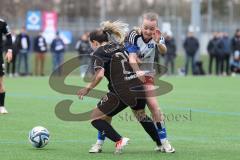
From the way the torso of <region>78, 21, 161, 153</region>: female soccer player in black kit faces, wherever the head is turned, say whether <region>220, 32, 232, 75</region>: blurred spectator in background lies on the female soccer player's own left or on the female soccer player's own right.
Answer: on the female soccer player's own right

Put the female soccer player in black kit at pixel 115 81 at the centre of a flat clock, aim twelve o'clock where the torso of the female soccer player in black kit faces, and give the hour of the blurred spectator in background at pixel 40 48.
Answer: The blurred spectator in background is roughly at 1 o'clock from the female soccer player in black kit.

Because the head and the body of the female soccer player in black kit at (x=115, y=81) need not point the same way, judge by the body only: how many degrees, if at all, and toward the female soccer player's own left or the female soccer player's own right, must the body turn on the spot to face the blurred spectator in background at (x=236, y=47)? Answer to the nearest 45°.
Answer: approximately 45° to the female soccer player's own right

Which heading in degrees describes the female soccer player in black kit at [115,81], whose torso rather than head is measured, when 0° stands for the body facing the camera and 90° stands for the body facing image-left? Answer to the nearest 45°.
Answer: approximately 135°

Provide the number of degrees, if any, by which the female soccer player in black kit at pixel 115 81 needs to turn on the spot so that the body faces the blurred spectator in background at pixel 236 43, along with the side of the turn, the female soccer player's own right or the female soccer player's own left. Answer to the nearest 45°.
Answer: approximately 45° to the female soccer player's own right
